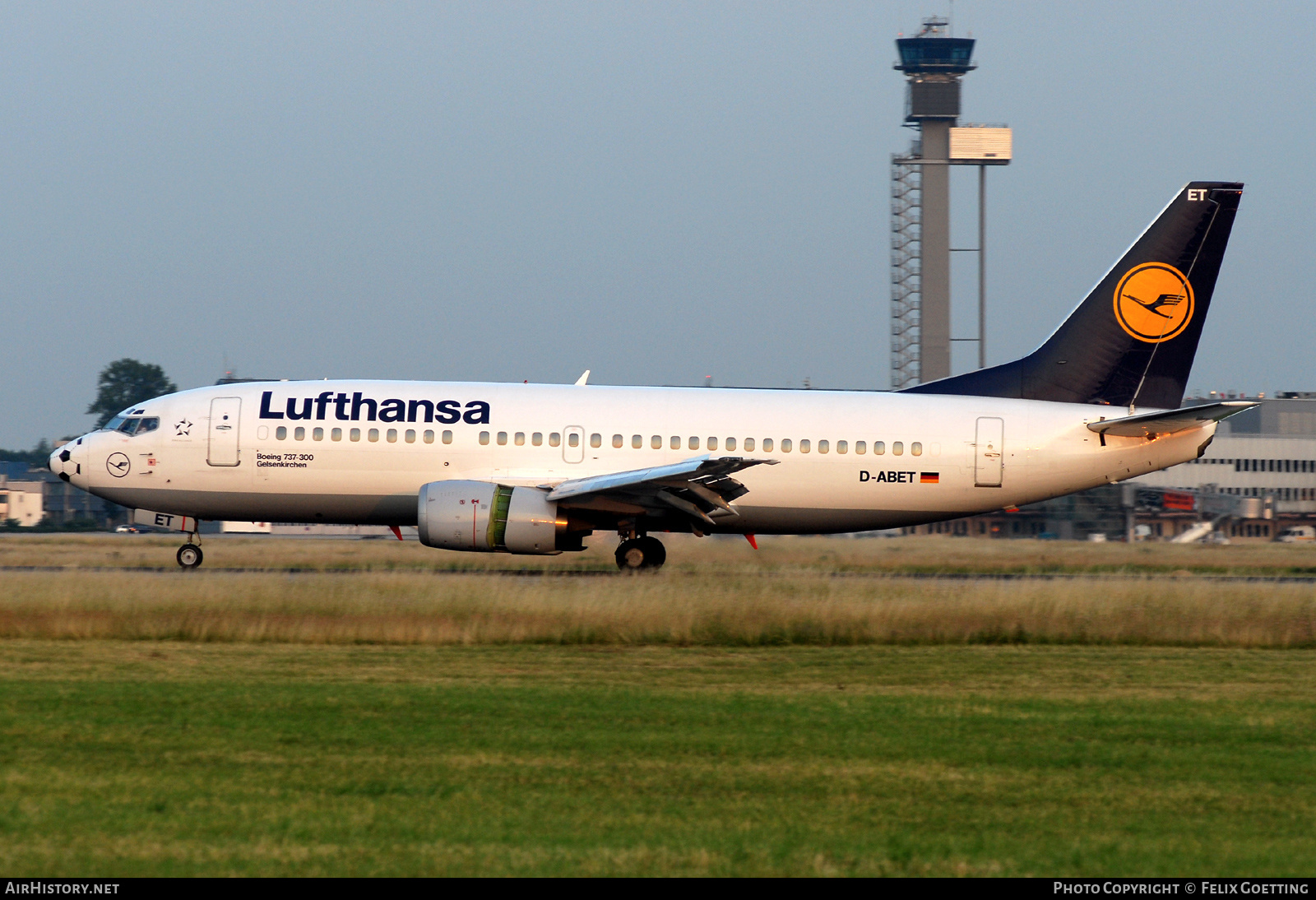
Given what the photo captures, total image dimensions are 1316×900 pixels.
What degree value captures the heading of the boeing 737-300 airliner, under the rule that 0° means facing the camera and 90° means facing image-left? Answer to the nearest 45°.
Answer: approximately 90°
